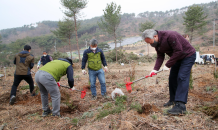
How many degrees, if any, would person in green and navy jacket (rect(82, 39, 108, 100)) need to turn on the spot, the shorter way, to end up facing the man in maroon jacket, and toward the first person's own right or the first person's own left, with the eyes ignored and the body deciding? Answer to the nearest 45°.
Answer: approximately 45° to the first person's own left

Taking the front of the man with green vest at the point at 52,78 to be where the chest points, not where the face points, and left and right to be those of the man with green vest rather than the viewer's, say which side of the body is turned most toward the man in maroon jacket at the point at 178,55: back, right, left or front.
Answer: right

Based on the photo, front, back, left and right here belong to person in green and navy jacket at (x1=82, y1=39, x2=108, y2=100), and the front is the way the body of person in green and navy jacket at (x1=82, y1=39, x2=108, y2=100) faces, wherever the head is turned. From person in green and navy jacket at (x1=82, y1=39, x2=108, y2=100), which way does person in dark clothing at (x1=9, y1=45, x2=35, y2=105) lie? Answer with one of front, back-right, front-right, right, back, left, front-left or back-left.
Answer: right

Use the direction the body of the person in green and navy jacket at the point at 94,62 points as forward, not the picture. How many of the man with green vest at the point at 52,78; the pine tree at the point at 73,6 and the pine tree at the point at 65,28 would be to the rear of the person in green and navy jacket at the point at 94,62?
2

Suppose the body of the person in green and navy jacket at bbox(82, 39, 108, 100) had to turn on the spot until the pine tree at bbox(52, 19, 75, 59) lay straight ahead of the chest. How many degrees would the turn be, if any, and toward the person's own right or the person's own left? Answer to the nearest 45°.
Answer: approximately 180°

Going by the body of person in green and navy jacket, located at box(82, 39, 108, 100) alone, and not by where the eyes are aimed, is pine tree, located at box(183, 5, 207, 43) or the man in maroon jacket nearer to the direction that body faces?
the man in maroon jacket

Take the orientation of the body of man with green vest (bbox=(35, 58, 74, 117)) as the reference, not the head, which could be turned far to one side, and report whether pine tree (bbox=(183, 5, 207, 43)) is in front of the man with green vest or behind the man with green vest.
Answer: in front

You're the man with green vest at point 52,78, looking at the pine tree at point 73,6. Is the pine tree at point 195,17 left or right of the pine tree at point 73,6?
right

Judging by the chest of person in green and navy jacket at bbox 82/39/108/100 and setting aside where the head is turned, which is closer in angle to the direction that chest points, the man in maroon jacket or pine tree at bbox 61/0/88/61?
the man in maroon jacket

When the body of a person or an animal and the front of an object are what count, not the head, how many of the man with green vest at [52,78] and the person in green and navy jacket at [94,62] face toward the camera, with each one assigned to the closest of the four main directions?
1
